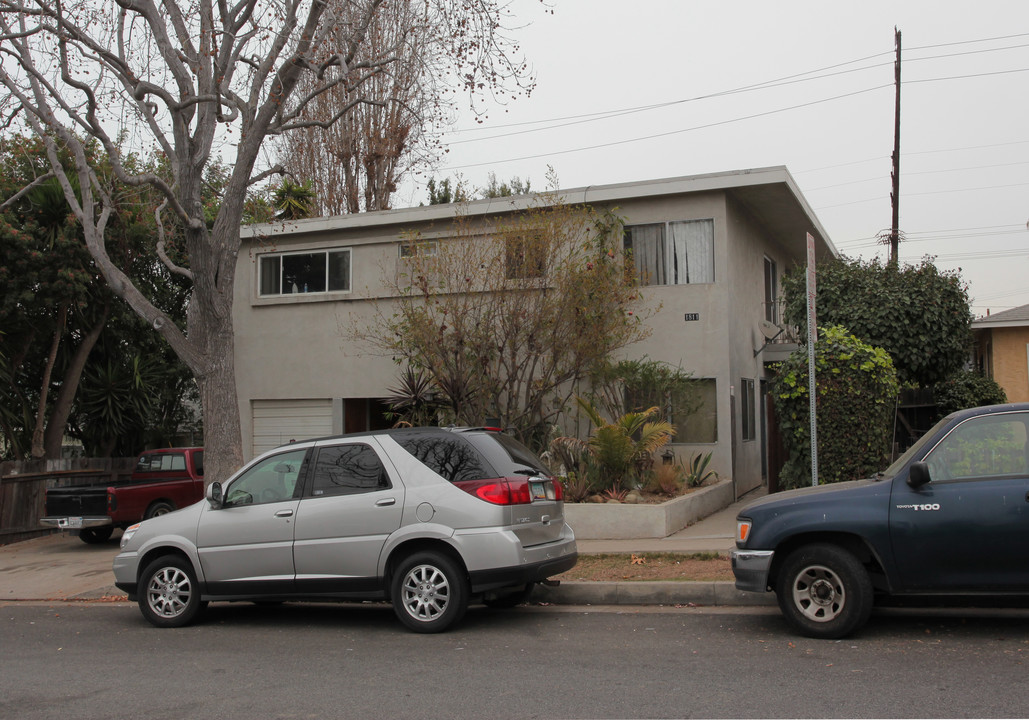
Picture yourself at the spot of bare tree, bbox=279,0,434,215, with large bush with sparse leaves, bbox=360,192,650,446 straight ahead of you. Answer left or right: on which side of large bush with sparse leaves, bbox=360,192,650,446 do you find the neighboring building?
left

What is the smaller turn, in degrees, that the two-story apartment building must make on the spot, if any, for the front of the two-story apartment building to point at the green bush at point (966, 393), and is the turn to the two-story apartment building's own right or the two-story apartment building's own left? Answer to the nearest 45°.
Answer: approximately 90° to the two-story apartment building's own left

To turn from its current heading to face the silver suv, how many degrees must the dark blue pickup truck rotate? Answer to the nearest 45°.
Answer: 0° — it already faces it

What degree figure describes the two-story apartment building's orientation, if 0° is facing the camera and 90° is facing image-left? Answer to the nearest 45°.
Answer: approximately 0°

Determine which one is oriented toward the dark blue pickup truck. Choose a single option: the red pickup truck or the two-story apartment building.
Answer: the two-story apartment building

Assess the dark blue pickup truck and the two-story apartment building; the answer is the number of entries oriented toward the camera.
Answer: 1

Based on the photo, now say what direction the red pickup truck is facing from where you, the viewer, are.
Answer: facing away from the viewer and to the right of the viewer

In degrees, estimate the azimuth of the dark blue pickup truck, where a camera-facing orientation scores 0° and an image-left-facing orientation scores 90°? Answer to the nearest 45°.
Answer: approximately 90°
